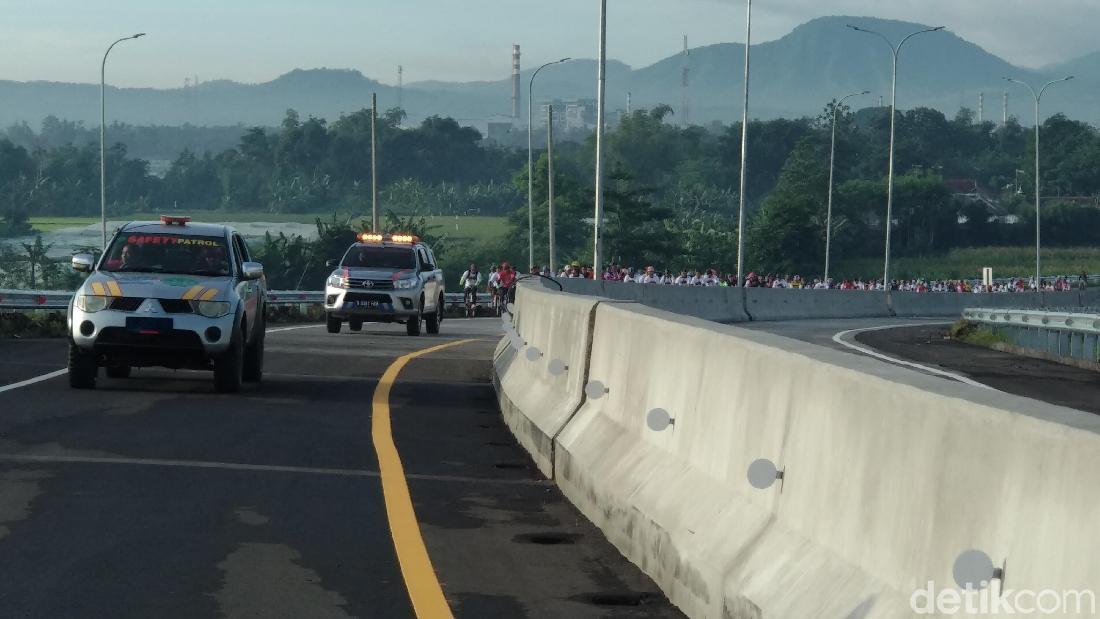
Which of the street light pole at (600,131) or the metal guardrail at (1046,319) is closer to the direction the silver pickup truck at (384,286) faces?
the metal guardrail

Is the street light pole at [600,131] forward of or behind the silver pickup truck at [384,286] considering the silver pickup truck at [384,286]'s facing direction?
behind

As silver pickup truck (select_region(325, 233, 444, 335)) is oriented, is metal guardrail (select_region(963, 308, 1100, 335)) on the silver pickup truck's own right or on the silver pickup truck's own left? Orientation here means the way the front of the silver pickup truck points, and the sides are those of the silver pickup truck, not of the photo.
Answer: on the silver pickup truck's own left

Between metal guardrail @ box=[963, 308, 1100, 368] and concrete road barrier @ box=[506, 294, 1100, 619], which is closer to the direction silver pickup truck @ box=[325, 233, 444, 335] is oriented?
the concrete road barrier

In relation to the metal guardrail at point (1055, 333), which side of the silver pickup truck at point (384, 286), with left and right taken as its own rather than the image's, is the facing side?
left

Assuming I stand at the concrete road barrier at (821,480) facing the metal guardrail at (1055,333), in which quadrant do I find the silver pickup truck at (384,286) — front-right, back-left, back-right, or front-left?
front-left

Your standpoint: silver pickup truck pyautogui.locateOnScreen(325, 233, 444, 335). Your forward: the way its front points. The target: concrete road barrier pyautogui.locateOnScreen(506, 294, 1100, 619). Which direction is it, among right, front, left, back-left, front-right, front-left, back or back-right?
front

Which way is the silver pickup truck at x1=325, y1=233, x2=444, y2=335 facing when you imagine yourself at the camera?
facing the viewer

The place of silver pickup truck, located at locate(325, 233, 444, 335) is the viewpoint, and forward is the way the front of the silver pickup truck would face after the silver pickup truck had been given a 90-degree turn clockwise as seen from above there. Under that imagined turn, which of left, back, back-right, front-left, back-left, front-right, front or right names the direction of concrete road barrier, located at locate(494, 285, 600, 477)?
left

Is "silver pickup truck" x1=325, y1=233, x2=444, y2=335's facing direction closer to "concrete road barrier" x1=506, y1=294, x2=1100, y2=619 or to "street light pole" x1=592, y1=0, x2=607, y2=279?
the concrete road barrier
